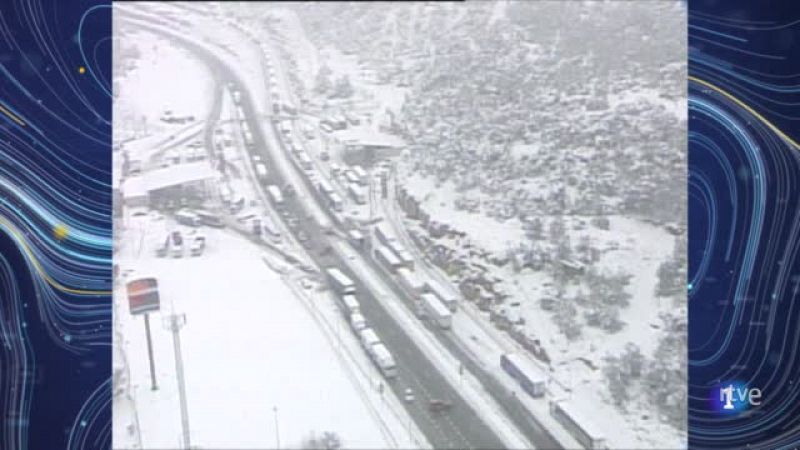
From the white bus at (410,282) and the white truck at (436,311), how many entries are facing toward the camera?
0

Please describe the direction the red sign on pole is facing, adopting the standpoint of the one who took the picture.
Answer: facing the viewer

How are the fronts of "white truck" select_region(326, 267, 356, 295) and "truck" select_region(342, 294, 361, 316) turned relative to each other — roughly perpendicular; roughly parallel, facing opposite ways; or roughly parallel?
roughly parallel

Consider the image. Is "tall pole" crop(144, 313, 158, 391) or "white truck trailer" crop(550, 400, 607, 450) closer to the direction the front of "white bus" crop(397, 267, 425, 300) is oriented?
the tall pole

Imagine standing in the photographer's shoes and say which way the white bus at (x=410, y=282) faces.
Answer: facing away from the viewer and to the left of the viewer

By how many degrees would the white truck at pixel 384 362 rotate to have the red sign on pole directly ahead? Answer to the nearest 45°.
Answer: approximately 135° to its right

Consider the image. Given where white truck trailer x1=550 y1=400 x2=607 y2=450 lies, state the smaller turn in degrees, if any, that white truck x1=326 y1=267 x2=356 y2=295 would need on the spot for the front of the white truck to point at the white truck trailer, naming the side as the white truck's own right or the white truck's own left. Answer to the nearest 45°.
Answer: approximately 45° to the white truck's own left

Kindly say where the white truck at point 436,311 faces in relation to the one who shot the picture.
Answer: facing away from the viewer and to the left of the viewer

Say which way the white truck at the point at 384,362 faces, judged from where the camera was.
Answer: facing the viewer and to the right of the viewer
